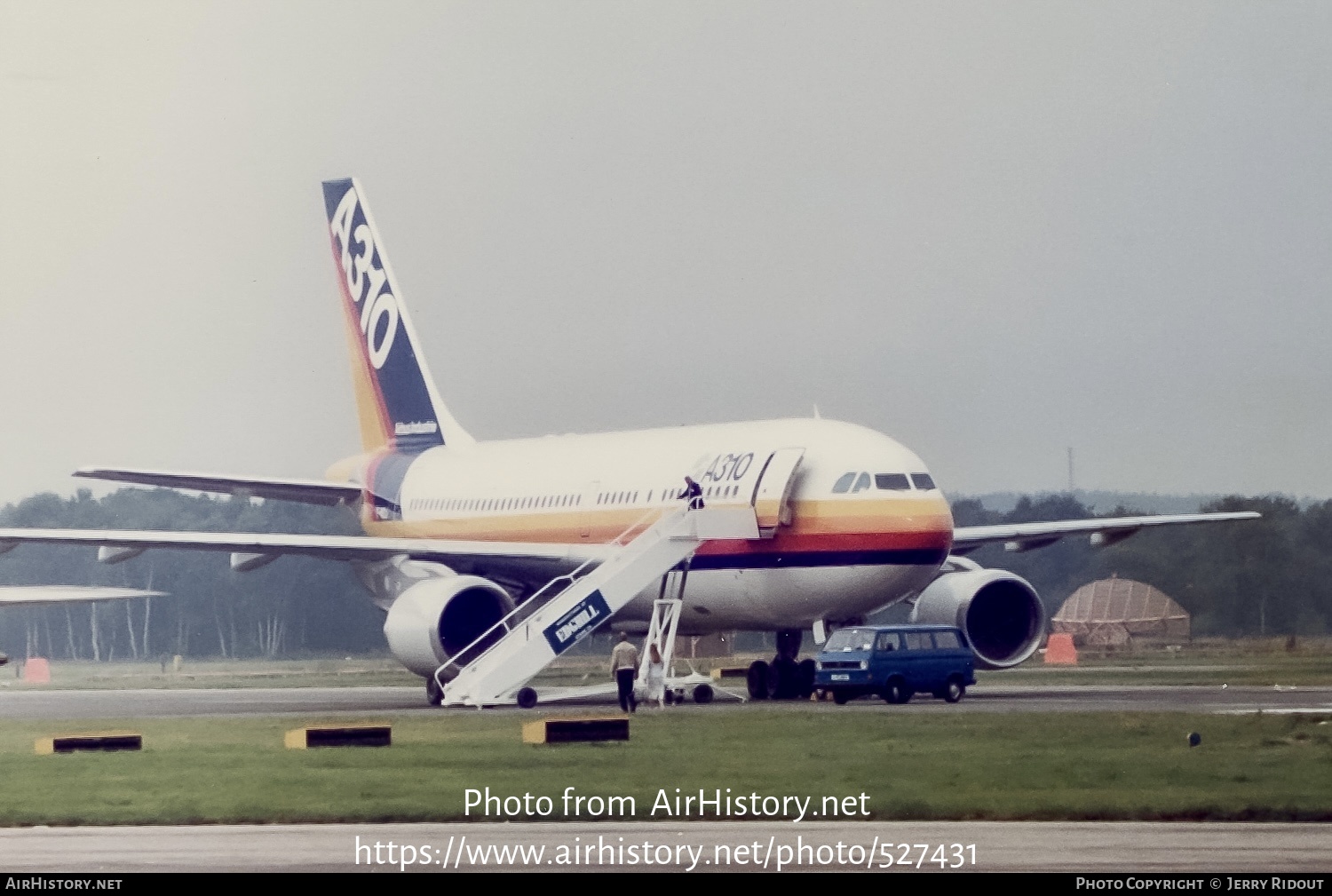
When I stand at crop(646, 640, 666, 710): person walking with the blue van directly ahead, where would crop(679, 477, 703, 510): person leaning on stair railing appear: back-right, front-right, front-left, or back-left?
front-left

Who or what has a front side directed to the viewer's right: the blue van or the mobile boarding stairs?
the mobile boarding stairs

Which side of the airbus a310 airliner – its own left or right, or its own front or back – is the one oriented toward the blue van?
front

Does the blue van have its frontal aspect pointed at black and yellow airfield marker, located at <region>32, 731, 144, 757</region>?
yes

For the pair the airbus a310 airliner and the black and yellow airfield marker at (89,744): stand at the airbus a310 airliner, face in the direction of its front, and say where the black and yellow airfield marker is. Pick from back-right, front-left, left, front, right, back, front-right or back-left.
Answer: right

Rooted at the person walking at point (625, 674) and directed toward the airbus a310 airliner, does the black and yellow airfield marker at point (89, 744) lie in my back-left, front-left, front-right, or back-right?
back-left

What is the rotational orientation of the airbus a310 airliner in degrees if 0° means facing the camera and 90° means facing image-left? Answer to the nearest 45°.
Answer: approximately 315°

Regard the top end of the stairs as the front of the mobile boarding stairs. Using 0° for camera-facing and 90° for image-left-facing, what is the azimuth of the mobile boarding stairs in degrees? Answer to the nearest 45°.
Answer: approximately 270°

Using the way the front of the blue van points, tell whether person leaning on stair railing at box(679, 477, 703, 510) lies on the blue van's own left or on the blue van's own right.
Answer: on the blue van's own right

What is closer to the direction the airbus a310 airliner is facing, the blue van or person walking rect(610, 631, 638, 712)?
the blue van
